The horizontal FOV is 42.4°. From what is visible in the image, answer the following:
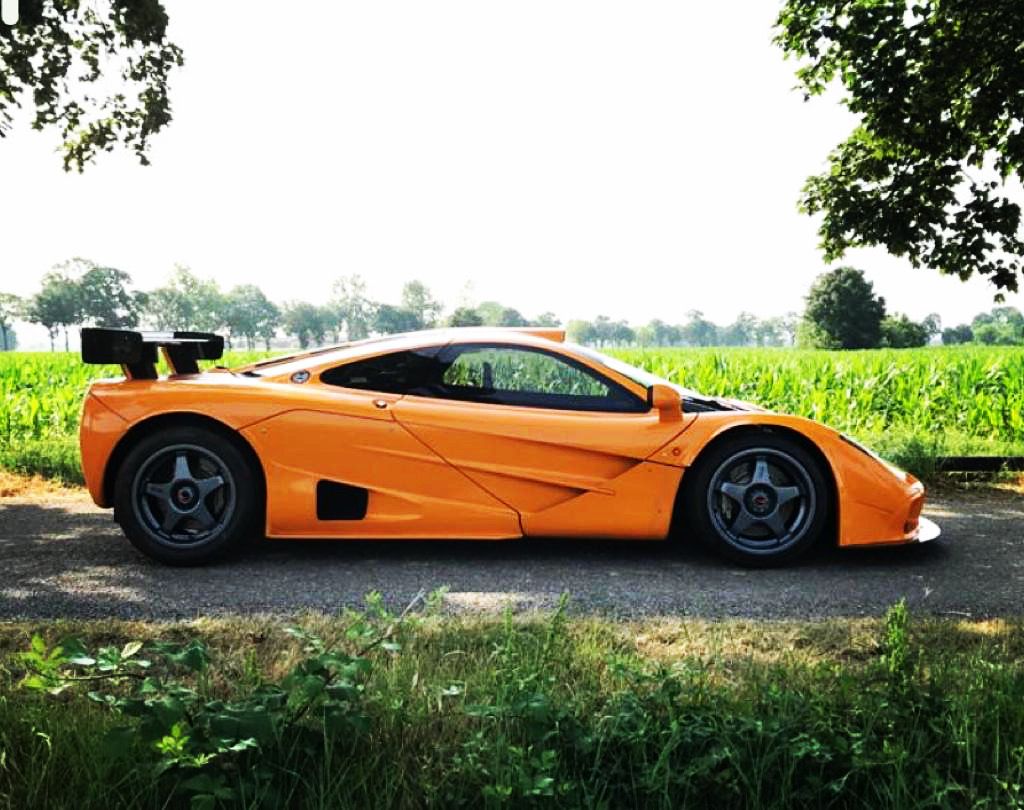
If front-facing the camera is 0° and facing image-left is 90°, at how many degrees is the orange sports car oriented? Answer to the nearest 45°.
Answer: approximately 270°

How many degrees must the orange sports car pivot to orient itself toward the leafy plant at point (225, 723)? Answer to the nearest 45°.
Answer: approximately 90° to its right
